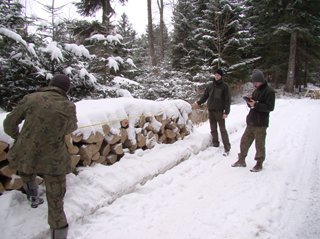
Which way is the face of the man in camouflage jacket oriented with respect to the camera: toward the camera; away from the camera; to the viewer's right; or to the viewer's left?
away from the camera

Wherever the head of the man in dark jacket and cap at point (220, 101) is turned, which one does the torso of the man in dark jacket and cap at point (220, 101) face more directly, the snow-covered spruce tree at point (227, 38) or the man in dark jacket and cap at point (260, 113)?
the man in dark jacket and cap

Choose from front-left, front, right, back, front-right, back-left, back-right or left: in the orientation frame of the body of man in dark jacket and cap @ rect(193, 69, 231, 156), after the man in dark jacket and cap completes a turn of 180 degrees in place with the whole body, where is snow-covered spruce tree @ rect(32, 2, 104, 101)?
back-left

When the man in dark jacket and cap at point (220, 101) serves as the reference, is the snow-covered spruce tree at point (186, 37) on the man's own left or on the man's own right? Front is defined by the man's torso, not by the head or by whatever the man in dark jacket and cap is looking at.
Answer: on the man's own right

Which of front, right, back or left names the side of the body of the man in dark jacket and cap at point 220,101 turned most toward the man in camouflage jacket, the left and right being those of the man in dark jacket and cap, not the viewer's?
front

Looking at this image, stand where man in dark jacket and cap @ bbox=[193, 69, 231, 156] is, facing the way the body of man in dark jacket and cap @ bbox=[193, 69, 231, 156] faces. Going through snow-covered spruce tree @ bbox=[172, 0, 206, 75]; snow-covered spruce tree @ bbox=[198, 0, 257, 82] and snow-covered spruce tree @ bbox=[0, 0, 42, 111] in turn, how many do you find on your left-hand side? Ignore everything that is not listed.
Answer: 0

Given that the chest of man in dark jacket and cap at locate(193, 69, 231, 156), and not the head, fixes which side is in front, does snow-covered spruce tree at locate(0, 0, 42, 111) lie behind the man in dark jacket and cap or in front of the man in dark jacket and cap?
in front

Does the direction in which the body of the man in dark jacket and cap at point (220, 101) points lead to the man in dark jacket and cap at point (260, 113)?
no

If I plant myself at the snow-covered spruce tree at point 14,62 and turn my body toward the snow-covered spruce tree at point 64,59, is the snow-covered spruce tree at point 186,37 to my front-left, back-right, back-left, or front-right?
front-left

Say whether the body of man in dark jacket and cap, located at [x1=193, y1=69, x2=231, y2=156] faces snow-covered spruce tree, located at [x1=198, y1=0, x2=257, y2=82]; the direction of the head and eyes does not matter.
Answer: no

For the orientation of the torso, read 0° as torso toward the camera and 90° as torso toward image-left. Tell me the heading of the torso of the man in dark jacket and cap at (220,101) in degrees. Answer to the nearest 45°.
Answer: approximately 45°

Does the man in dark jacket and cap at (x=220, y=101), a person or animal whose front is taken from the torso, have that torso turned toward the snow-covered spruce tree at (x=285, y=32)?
no

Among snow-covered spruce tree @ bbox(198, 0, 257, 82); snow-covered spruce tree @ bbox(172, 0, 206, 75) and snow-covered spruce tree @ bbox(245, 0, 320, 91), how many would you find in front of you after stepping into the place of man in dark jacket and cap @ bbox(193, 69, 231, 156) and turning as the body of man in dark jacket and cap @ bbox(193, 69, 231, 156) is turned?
0
